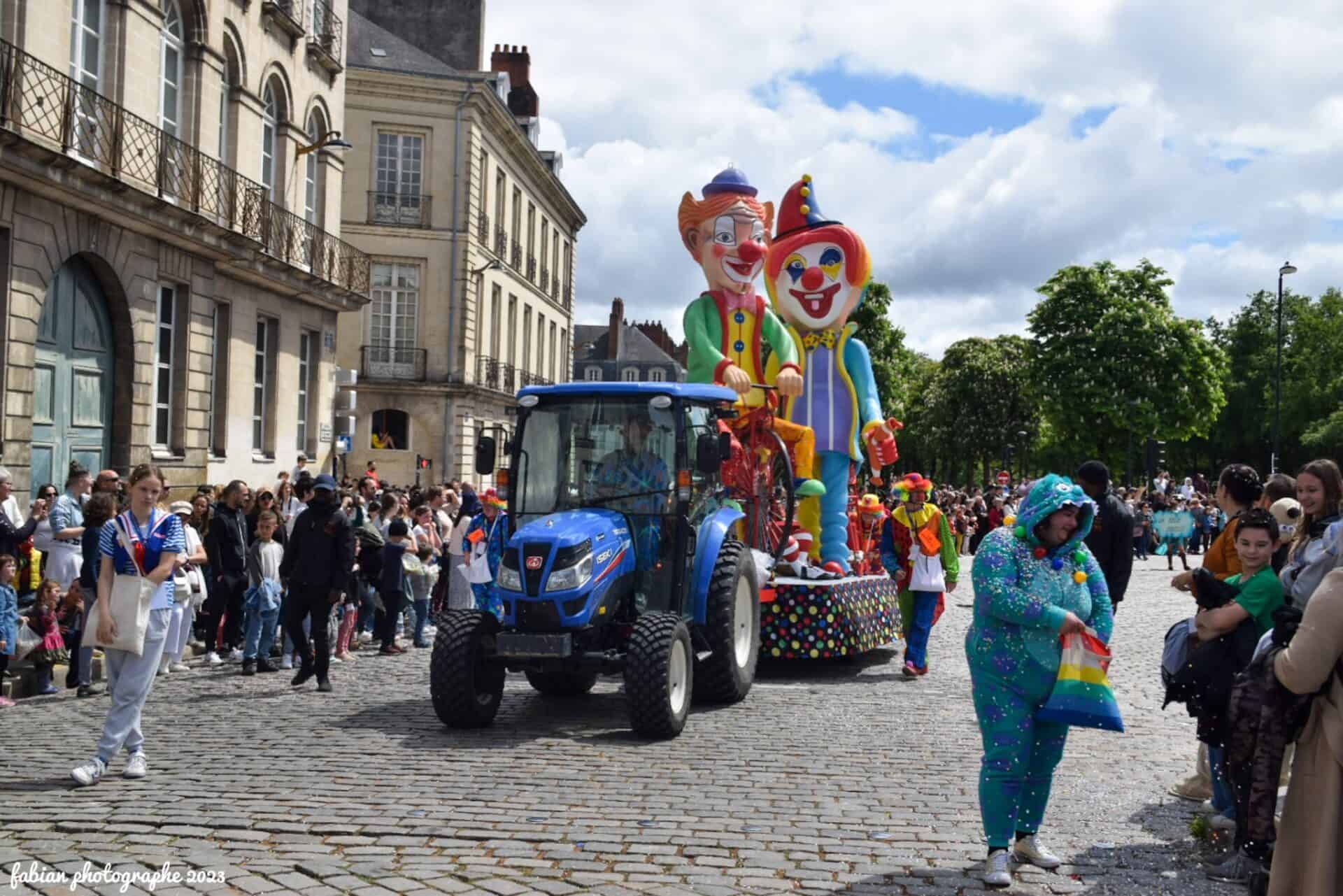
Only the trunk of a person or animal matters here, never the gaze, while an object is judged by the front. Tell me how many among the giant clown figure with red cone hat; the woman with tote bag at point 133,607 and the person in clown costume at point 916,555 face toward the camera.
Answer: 3

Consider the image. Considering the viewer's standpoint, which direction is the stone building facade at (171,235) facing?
facing the viewer and to the right of the viewer

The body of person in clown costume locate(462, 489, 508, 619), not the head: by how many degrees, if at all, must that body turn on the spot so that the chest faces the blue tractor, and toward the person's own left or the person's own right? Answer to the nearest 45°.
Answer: approximately 45° to the person's own left

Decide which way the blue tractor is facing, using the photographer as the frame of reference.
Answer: facing the viewer and to the left of the viewer

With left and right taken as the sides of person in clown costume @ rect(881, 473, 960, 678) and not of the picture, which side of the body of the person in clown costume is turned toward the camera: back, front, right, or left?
front

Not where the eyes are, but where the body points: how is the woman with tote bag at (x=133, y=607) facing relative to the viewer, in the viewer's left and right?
facing the viewer

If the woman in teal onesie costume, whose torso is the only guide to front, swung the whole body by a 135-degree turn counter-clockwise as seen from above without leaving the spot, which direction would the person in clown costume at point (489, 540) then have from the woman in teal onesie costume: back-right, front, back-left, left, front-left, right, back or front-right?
front-left

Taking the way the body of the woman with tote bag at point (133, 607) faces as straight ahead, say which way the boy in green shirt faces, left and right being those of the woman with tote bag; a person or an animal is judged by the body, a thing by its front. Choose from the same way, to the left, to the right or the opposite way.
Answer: to the right

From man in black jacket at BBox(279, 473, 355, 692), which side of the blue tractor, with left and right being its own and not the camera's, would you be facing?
right

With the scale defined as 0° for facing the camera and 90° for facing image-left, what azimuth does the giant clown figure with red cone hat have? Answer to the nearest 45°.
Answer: approximately 0°

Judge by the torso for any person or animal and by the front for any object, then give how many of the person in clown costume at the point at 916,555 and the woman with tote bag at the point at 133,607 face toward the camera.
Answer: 2
